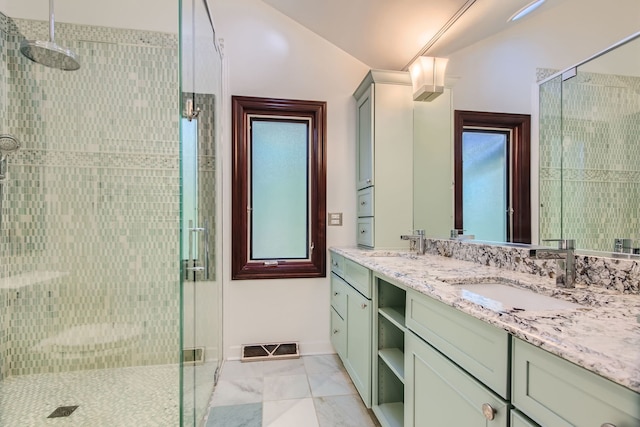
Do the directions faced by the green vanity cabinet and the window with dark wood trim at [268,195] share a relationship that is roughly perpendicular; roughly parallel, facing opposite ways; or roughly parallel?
roughly perpendicular

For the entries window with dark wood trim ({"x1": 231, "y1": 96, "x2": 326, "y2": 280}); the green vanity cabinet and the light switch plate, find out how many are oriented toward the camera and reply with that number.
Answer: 2

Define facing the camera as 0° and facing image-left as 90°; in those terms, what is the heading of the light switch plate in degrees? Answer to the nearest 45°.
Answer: approximately 0°

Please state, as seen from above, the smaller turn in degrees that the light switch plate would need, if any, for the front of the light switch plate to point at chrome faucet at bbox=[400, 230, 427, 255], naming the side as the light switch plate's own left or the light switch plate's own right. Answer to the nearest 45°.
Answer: approximately 45° to the light switch plate's own left

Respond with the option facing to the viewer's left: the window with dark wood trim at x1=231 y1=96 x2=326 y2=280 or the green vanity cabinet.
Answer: the green vanity cabinet

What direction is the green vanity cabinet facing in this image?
to the viewer's left

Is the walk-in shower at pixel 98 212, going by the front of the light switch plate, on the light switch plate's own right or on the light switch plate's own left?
on the light switch plate's own right
